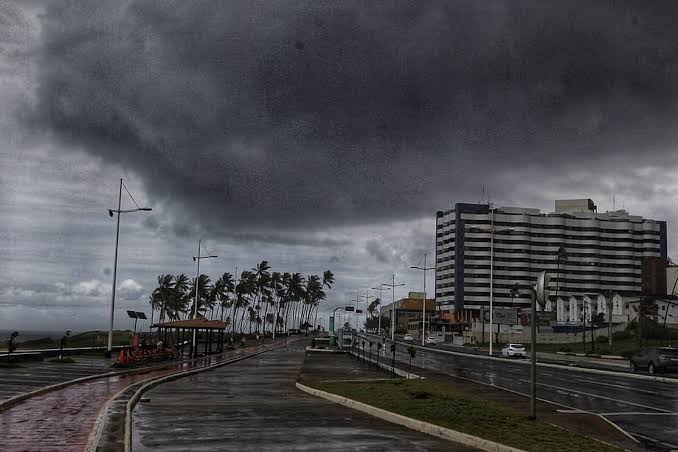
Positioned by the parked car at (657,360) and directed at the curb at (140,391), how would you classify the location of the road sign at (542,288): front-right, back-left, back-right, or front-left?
front-left
